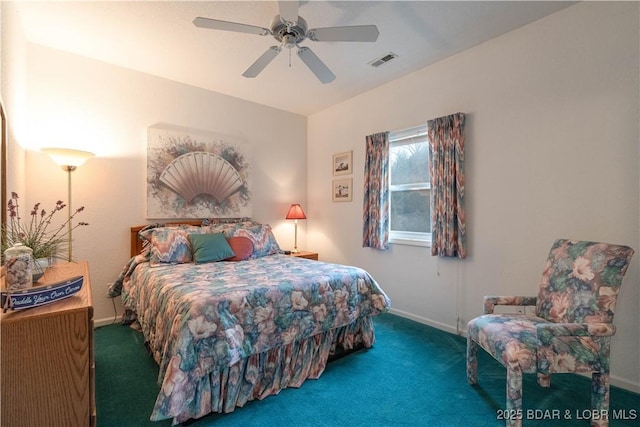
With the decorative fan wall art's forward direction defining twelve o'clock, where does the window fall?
The window is roughly at 10 o'clock from the decorative fan wall art.

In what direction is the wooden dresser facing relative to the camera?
to the viewer's right

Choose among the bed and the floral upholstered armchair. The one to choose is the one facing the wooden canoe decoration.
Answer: the floral upholstered armchair

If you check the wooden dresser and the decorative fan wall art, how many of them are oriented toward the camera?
1

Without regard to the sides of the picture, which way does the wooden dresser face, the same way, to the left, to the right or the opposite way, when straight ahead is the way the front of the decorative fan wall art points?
to the left

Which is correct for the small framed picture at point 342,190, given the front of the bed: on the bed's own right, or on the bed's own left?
on the bed's own left

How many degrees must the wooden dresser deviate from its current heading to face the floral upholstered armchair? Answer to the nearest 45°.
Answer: approximately 45° to its right

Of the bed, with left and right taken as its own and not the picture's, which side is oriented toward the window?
left

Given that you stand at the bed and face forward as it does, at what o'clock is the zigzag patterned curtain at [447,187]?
The zigzag patterned curtain is roughly at 10 o'clock from the bed.

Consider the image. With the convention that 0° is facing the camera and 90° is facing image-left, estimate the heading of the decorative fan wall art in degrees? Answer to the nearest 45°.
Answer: approximately 0°

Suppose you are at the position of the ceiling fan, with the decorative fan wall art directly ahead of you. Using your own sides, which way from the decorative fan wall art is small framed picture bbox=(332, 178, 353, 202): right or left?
right

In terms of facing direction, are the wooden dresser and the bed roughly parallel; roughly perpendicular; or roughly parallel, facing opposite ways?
roughly perpendicular

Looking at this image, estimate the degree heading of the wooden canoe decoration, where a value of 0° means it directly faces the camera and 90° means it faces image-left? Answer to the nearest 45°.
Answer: approximately 315°
